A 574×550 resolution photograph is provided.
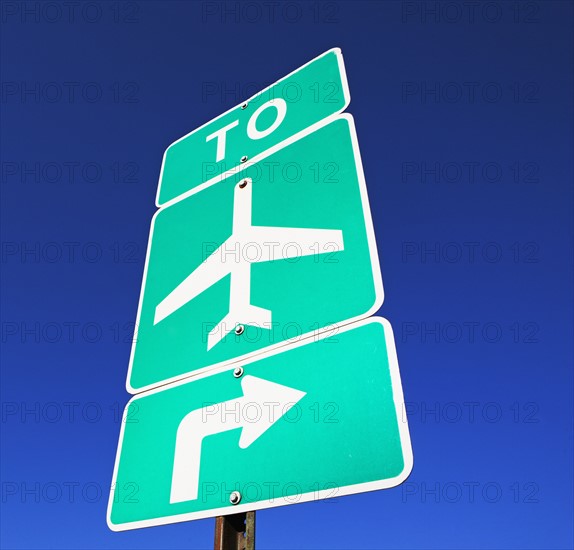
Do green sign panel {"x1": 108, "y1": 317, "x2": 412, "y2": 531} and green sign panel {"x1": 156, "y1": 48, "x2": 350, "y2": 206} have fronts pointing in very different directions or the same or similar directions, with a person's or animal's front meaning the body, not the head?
same or similar directions

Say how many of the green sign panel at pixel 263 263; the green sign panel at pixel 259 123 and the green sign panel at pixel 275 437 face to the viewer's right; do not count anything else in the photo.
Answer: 0

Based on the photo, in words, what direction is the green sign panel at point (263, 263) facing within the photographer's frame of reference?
facing the viewer and to the left of the viewer

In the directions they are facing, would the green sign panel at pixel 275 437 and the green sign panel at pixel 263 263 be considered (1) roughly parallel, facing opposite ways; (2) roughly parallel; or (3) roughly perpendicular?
roughly parallel
